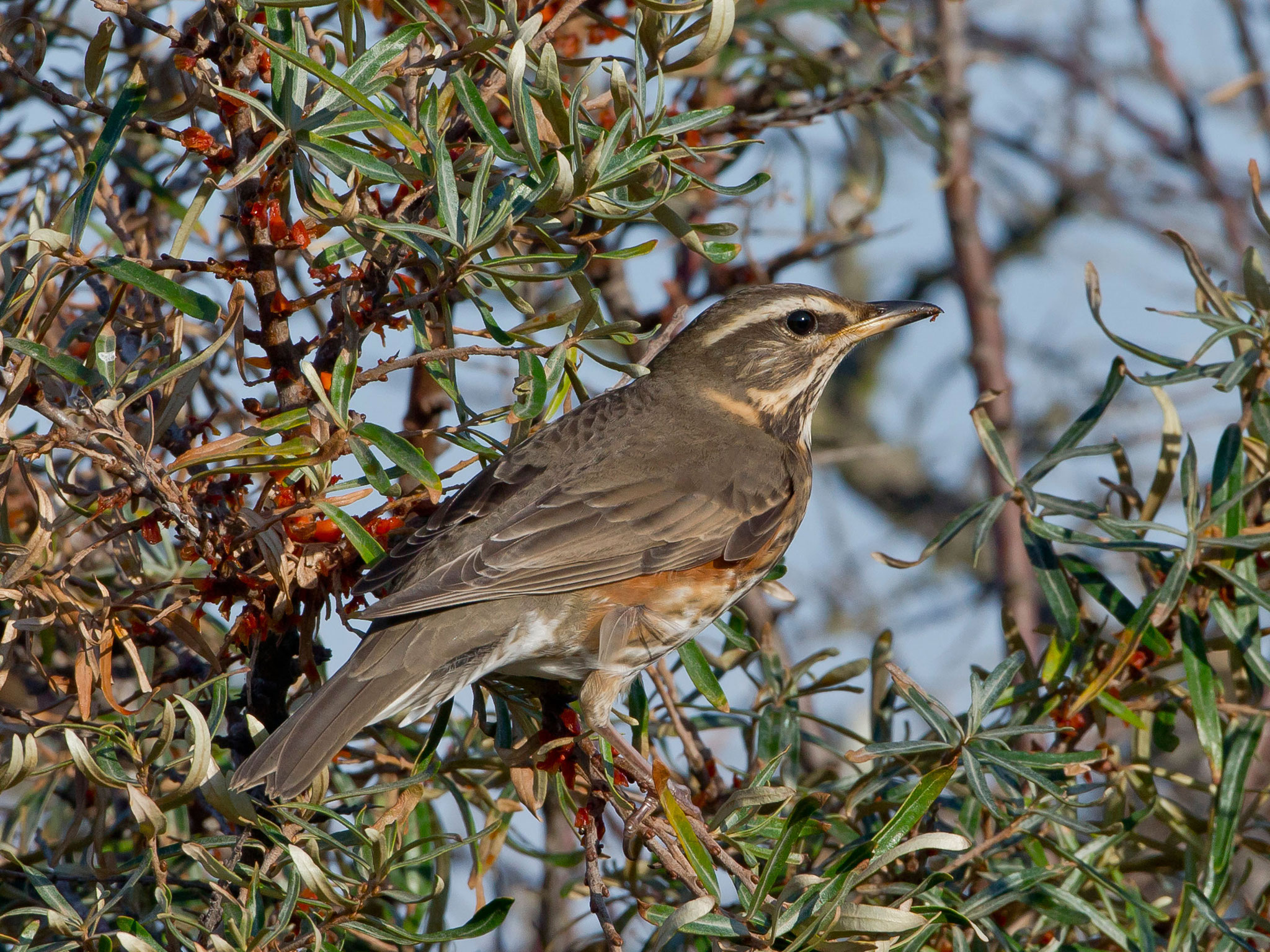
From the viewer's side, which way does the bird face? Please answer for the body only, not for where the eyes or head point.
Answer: to the viewer's right
